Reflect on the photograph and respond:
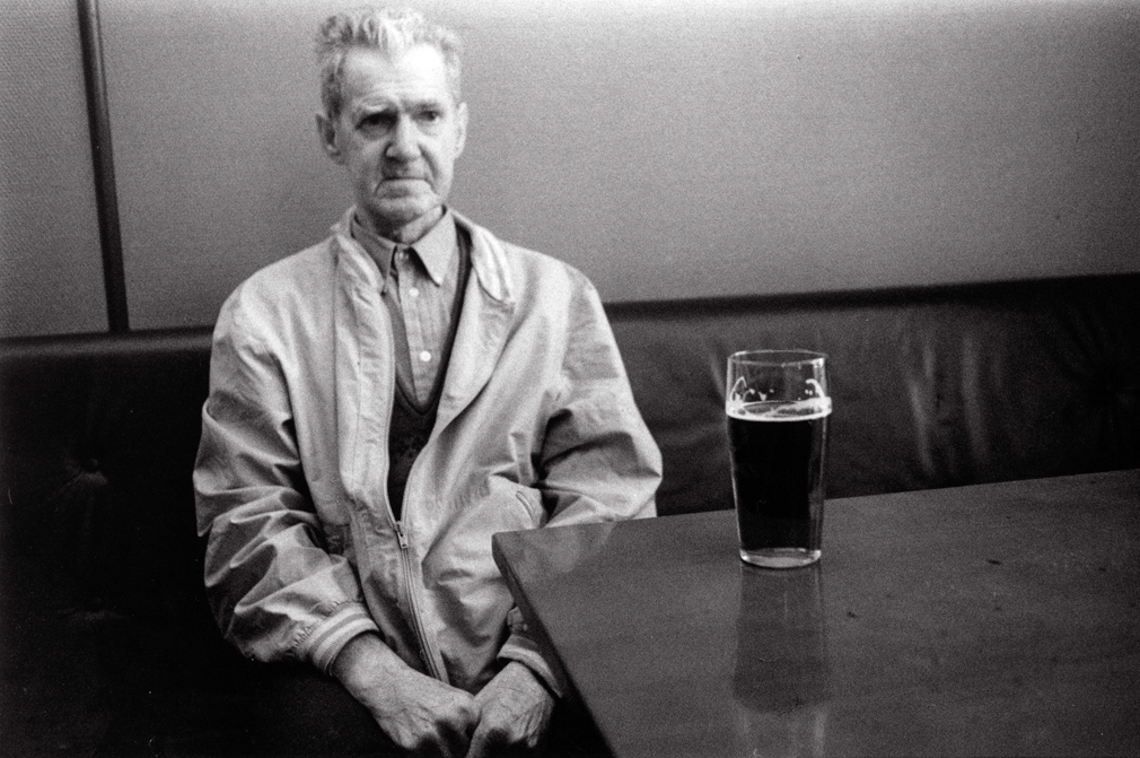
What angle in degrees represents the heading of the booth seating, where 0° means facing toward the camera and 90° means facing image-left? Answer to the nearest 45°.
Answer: approximately 0°

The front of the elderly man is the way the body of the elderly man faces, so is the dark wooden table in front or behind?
in front

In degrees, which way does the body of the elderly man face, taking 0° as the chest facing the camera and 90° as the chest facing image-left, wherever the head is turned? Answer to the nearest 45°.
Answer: approximately 0°
